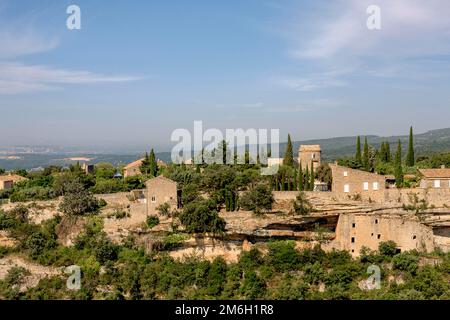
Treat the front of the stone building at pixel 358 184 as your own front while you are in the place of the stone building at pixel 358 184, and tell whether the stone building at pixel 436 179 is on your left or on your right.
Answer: on your left

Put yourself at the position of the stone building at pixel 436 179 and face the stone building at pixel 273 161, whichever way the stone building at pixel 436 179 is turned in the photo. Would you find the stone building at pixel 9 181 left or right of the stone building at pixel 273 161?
left

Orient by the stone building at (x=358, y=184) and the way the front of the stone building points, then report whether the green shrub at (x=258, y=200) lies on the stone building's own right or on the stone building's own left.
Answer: on the stone building's own right

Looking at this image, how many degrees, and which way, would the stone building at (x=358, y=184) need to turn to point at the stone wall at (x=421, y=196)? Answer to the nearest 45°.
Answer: approximately 90° to its left

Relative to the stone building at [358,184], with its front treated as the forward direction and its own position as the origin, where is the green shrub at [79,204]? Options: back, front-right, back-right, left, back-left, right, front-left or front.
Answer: right

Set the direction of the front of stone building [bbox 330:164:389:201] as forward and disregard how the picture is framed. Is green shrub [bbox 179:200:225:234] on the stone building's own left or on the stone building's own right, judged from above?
on the stone building's own right

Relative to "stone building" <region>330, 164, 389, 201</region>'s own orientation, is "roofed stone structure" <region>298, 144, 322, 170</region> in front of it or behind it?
behind

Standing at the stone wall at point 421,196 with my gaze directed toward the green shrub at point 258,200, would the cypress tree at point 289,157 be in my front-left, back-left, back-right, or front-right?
front-right

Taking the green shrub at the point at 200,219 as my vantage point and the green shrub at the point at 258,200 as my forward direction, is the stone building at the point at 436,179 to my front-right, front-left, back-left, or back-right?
front-right

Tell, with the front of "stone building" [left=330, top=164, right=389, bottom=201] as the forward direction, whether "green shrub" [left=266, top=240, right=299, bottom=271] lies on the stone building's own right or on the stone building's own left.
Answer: on the stone building's own right

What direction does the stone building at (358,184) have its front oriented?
toward the camera

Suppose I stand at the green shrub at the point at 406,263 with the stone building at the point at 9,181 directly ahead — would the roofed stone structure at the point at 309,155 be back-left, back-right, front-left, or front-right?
front-right

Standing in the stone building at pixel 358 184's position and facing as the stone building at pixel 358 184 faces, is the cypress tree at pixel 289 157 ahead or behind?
behind

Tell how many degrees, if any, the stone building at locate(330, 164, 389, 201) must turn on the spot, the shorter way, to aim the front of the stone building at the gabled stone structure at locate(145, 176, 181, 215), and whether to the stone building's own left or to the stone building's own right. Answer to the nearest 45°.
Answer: approximately 90° to the stone building's own right

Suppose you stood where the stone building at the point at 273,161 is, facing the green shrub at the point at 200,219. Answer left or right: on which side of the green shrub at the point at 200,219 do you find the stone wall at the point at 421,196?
left
